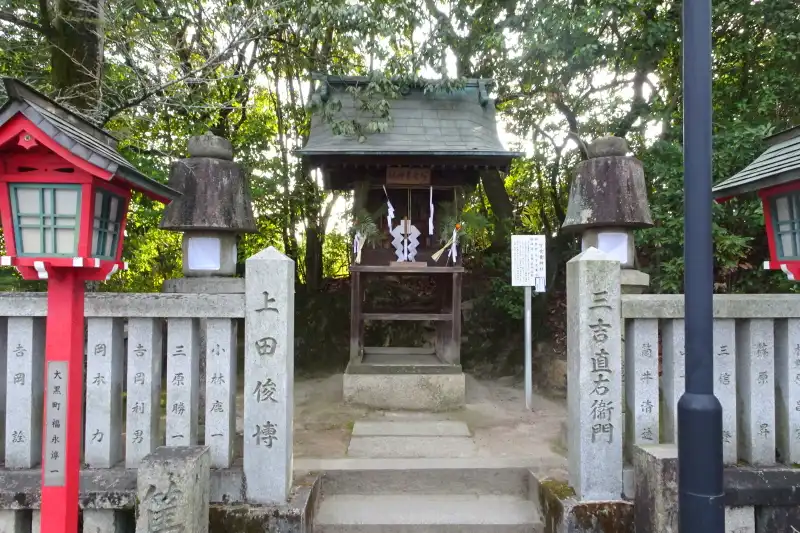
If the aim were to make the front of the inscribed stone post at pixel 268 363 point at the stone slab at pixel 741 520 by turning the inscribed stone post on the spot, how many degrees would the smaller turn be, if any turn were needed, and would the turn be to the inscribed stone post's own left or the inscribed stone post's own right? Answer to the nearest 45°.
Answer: approximately 90° to the inscribed stone post's own left

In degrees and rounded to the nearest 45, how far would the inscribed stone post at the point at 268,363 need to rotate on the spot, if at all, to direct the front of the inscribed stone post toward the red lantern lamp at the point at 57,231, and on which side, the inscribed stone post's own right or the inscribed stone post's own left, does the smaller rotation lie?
approximately 45° to the inscribed stone post's own right

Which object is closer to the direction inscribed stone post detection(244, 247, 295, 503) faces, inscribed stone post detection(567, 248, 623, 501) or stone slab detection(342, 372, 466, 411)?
the inscribed stone post

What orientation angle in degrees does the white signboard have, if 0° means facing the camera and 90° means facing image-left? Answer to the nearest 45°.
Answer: approximately 0°

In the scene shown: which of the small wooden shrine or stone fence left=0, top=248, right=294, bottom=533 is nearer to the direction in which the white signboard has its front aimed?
the stone fence

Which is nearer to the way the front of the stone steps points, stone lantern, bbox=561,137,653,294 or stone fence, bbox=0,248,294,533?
the stone fence

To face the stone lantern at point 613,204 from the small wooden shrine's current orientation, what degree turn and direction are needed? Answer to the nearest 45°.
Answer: approximately 45° to its left
